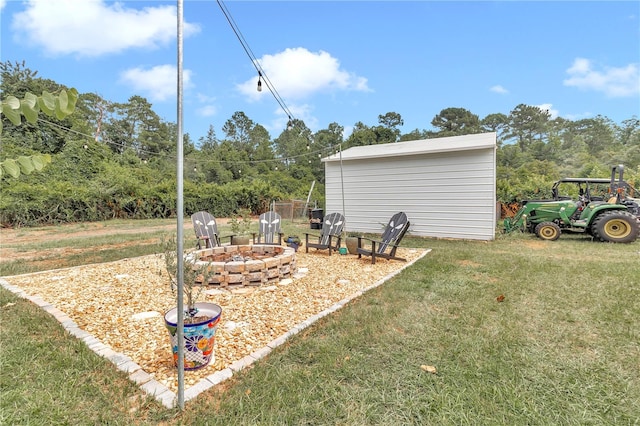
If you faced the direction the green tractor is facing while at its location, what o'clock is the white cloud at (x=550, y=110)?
The white cloud is roughly at 3 o'clock from the green tractor.

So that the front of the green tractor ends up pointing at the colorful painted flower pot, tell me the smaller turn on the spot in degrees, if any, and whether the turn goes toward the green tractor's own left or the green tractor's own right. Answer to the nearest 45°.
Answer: approximately 90° to the green tractor's own left

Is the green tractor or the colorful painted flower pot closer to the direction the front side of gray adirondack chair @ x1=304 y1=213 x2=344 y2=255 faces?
the colorful painted flower pot

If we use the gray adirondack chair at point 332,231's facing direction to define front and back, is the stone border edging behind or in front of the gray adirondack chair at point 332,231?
in front

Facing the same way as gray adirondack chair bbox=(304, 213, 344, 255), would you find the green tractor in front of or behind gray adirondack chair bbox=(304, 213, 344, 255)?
behind

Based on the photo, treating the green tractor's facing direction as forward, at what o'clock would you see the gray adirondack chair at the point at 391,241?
The gray adirondack chair is roughly at 10 o'clock from the green tractor.

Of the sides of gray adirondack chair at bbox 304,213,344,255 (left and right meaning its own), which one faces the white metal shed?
back

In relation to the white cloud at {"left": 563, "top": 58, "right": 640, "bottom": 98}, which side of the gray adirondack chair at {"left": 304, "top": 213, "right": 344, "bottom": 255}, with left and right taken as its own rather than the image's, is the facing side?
back

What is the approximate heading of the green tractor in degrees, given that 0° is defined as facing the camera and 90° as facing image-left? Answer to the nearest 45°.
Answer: approximately 90°

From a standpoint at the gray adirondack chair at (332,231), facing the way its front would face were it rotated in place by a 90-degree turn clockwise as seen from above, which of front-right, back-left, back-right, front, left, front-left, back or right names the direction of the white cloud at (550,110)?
right

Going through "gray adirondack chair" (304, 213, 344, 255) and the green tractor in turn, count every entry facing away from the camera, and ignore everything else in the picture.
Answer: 0

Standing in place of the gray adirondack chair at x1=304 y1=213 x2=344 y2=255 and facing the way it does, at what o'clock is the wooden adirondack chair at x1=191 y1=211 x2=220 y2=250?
The wooden adirondack chair is roughly at 1 o'clock from the gray adirondack chair.

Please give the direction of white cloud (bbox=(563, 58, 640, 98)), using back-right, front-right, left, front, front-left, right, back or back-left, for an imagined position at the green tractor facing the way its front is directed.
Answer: right

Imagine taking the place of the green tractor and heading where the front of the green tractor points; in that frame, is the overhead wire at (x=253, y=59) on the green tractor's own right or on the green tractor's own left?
on the green tractor's own left

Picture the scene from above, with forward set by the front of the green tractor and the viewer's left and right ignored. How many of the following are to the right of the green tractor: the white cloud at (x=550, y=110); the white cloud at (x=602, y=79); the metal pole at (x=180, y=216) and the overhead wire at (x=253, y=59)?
2
